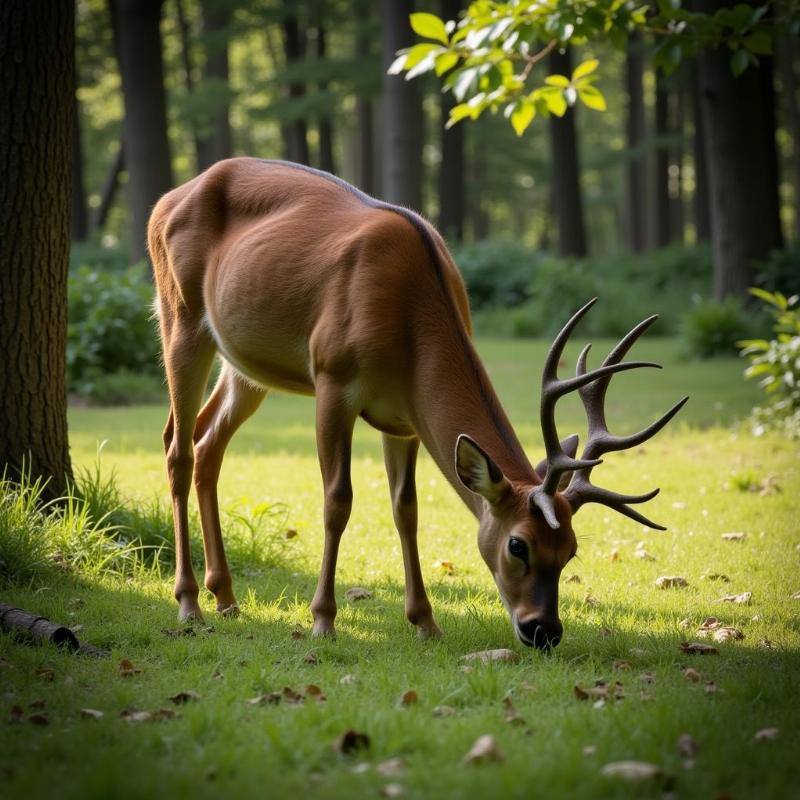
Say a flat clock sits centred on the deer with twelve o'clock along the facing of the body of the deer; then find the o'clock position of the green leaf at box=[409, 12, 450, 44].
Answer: The green leaf is roughly at 8 o'clock from the deer.

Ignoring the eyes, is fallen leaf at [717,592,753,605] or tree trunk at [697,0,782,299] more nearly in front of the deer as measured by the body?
the fallen leaf

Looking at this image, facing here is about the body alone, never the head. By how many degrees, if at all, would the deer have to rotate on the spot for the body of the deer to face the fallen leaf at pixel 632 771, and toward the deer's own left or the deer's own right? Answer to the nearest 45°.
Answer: approximately 45° to the deer's own right

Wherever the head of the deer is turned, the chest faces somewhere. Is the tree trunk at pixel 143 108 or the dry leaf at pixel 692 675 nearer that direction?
the dry leaf

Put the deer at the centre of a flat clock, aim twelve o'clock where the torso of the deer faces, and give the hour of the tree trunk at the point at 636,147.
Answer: The tree trunk is roughly at 8 o'clock from the deer.

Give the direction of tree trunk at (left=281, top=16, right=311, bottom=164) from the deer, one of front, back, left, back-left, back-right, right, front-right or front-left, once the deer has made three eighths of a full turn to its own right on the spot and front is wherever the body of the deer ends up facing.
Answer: right

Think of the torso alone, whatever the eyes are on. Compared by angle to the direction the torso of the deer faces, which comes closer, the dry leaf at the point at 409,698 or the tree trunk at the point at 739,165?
the dry leaf

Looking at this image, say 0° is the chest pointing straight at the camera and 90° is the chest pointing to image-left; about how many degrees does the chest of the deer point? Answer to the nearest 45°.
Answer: approximately 315°
